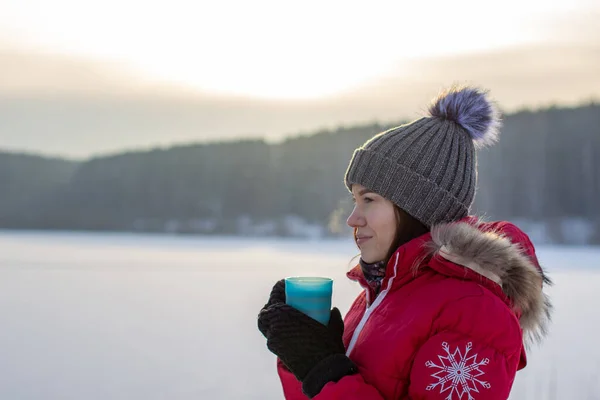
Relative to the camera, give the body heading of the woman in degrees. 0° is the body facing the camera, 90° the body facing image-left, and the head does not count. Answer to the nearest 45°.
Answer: approximately 90°

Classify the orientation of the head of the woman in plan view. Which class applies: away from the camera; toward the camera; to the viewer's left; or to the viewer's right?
to the viewer's left
